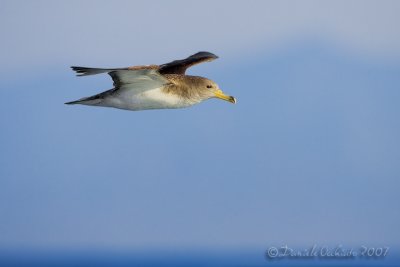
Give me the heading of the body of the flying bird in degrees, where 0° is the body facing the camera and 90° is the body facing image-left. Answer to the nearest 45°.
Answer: approximately 270°
